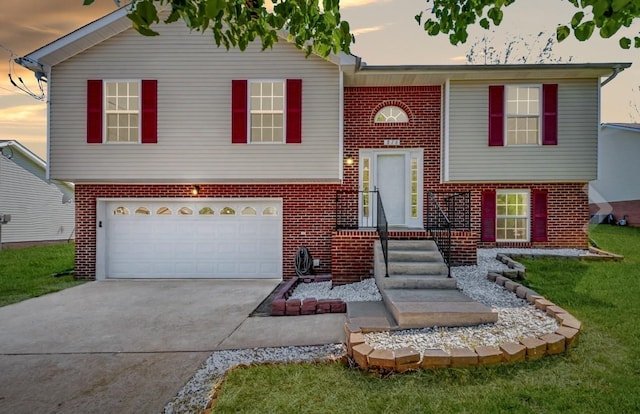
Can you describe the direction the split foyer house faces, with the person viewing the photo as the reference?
facing the viewer

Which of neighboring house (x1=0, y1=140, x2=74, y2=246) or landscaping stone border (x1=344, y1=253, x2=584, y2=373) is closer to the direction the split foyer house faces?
the landscaping stone border

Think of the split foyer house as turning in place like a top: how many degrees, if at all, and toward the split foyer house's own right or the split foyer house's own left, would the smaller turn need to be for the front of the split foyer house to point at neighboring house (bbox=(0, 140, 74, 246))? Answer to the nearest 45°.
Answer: approximately 135° to the split foyer house's own right

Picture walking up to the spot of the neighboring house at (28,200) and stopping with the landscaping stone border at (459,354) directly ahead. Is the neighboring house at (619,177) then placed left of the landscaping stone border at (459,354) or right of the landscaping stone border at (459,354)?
left

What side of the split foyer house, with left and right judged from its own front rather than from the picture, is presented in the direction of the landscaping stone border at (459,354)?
front
